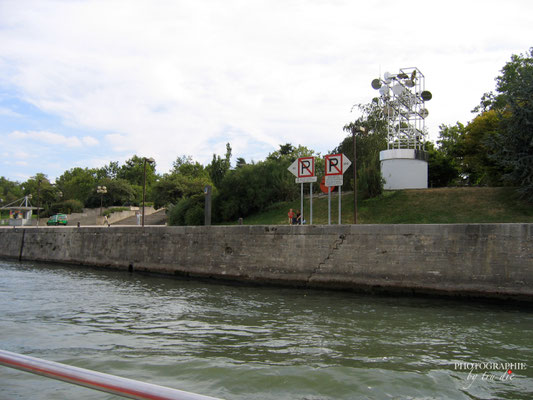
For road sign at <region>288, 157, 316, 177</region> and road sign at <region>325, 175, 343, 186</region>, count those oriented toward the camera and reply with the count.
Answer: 2

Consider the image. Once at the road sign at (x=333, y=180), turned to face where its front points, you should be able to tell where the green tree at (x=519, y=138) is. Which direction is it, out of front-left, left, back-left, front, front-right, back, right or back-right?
back-left

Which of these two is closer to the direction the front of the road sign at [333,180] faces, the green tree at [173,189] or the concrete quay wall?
the concrete quay wall

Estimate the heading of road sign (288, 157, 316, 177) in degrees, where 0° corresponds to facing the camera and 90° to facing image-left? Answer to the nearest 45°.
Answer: approximately 0°

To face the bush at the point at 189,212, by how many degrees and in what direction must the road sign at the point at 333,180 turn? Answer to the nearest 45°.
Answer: approximately 135° to its right

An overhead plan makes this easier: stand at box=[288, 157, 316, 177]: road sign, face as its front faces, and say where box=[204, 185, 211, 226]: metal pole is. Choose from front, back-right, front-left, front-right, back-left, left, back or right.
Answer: back-right

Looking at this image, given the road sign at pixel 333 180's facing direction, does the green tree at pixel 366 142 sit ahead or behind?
behind

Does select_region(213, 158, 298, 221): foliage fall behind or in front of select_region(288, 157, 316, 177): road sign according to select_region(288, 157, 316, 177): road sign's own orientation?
behind

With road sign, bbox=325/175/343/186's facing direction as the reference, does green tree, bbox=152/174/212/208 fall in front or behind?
behind
